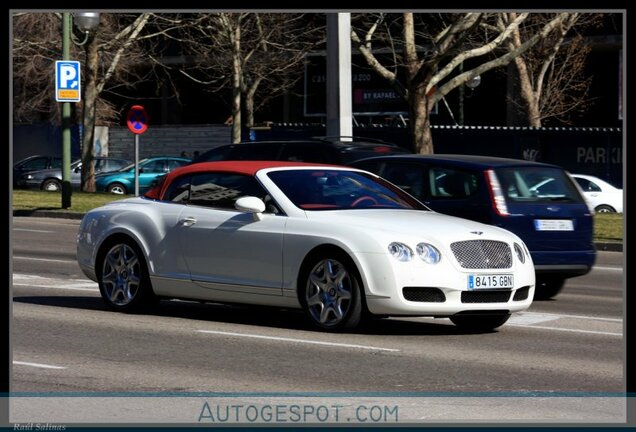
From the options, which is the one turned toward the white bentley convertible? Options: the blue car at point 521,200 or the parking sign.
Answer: the parking sign

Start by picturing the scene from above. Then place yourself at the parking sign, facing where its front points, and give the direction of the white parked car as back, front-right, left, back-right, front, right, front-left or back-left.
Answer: left

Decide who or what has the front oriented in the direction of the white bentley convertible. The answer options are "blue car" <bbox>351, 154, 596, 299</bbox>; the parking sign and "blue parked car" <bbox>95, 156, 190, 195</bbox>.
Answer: the parking sign

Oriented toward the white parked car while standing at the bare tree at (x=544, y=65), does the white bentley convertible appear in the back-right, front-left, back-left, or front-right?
front-right

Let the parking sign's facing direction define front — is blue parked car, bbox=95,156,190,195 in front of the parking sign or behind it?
behind

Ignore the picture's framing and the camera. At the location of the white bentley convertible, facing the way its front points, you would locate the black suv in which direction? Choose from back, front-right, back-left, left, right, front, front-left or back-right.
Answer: back-left

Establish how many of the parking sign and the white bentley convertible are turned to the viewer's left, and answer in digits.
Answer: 0

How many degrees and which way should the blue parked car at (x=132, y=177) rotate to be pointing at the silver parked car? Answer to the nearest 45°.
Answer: approximately 45° to its right

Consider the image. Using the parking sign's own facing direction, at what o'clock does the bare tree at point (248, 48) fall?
The bare tree is roughly at 7 o'clock from the parking sign.

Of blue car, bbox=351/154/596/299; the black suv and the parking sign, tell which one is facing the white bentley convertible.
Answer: the parking sign

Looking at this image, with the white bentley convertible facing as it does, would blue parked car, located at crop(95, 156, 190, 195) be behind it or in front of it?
behind

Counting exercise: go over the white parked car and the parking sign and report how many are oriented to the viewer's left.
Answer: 1

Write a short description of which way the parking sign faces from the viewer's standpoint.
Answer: facing the viewer

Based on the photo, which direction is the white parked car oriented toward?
to the viewer's left

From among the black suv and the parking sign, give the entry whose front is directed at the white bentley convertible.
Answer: the parking sign
